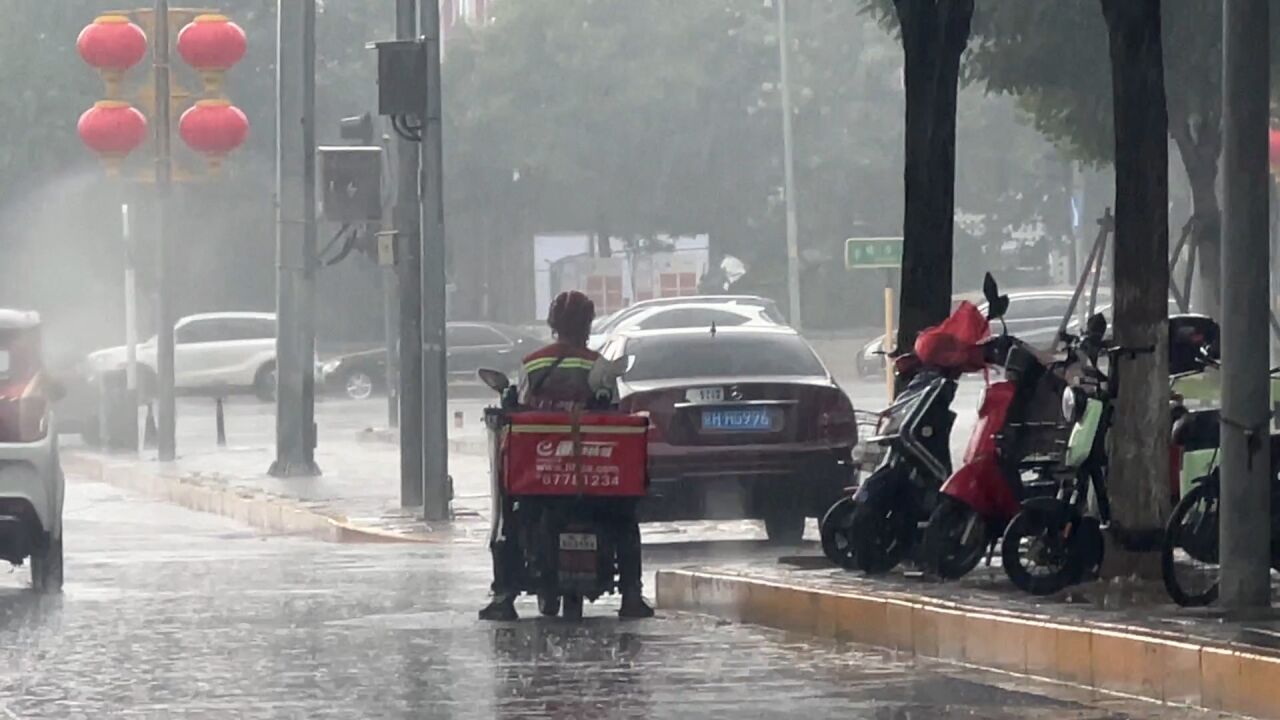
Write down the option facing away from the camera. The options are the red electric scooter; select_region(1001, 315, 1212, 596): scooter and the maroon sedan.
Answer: the maroon sedan

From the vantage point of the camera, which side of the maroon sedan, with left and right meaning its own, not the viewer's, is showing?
back

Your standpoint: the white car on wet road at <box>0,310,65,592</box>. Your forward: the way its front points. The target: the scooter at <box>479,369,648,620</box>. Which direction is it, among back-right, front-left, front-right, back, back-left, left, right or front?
back-right

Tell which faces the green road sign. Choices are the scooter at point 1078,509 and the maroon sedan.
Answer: the maroon sedan

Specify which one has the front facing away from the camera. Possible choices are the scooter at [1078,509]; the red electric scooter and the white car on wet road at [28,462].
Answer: the white car on wet road

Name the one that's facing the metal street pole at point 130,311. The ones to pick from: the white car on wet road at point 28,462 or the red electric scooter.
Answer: the white car on wet road

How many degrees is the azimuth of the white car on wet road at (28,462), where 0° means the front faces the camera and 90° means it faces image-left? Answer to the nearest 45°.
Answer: approximately 180°

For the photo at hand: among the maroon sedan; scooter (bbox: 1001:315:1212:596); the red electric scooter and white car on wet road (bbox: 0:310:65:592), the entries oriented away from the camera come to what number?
2

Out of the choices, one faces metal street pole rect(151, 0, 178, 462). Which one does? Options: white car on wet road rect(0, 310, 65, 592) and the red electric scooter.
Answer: the white car on wet road

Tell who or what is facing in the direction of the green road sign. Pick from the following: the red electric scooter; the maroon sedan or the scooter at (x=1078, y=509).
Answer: the maroon sedan
